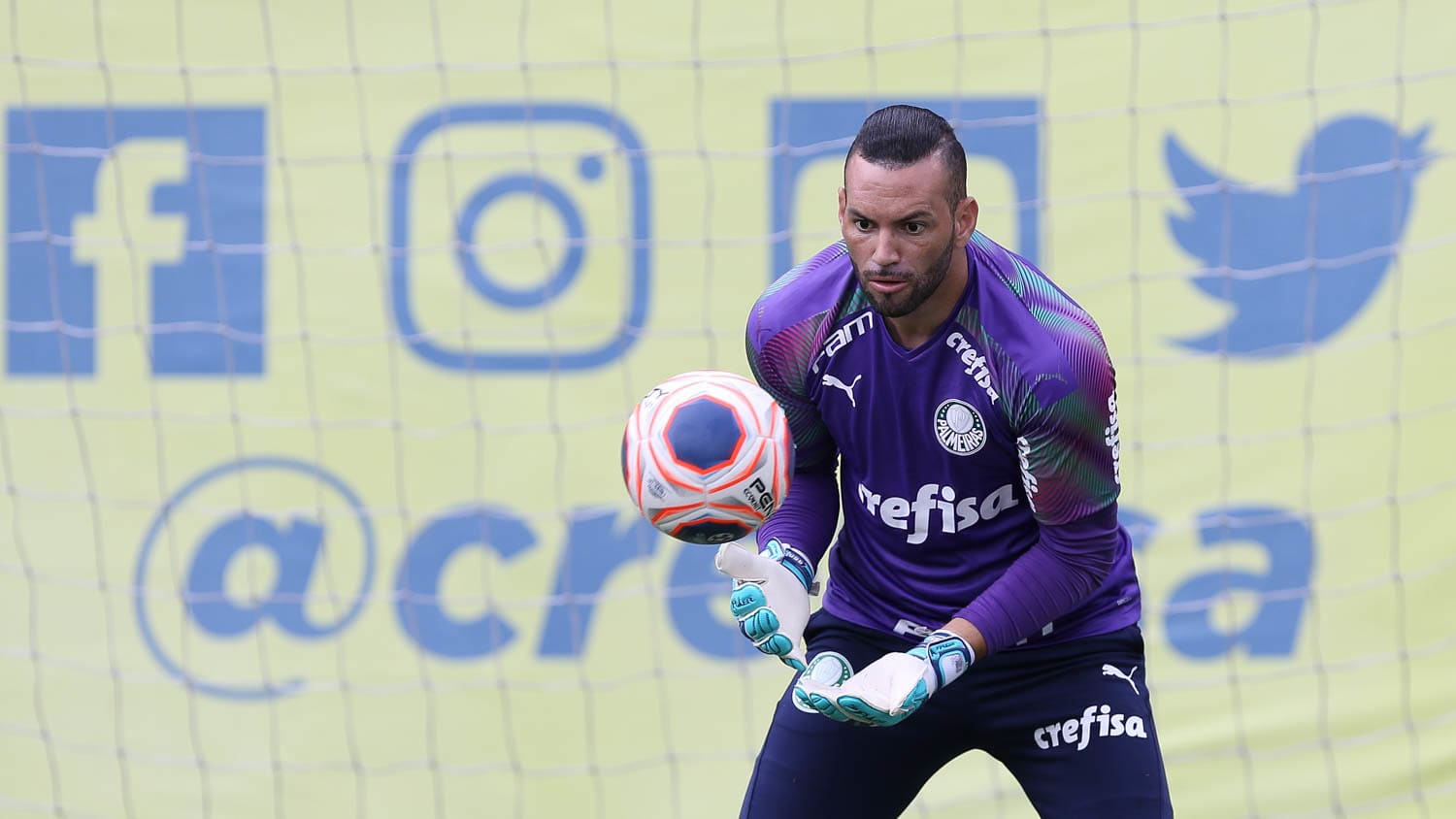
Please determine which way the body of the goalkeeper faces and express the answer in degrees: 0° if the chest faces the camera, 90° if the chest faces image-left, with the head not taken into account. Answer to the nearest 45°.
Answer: approximately 45°

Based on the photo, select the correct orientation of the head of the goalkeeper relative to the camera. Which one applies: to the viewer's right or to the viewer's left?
to the viewer's left
